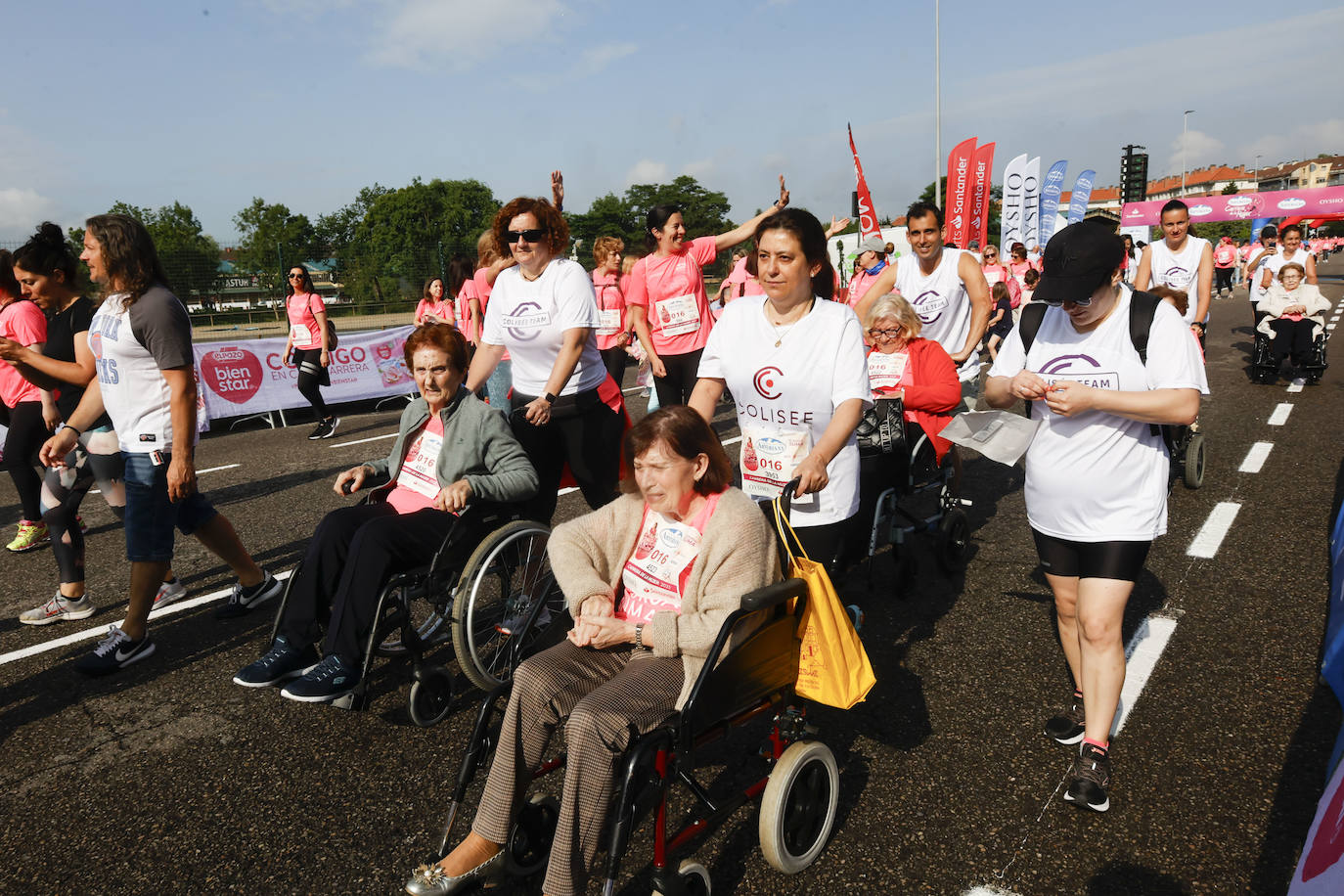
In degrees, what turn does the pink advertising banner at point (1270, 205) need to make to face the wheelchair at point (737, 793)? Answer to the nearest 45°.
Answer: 0° — it already faces it

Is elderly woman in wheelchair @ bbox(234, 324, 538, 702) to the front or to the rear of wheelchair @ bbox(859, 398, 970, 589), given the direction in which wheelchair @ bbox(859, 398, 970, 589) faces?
to the front

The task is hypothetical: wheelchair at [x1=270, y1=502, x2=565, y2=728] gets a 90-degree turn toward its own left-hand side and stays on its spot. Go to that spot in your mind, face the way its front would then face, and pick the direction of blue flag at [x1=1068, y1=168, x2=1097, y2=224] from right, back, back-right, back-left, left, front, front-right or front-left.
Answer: left

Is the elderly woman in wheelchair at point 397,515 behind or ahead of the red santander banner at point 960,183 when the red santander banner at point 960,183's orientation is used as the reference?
ahead

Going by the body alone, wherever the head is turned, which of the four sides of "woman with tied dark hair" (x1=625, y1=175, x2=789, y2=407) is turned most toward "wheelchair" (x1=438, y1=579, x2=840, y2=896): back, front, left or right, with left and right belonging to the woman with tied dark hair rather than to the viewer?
front

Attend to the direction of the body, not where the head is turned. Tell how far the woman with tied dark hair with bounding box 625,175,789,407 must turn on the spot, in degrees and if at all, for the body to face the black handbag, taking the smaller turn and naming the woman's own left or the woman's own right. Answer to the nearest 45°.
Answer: approximately 45° to the woman's own left

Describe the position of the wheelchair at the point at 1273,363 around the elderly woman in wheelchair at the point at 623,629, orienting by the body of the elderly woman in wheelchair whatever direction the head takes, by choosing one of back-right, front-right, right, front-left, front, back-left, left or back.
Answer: back

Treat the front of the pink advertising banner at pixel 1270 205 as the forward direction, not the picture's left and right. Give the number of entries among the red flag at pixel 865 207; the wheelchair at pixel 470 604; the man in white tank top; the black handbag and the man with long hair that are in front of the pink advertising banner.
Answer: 5

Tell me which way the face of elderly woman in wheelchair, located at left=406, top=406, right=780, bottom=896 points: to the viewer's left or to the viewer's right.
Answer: to the viewer's left

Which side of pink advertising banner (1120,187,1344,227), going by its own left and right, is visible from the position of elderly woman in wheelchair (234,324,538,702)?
front
